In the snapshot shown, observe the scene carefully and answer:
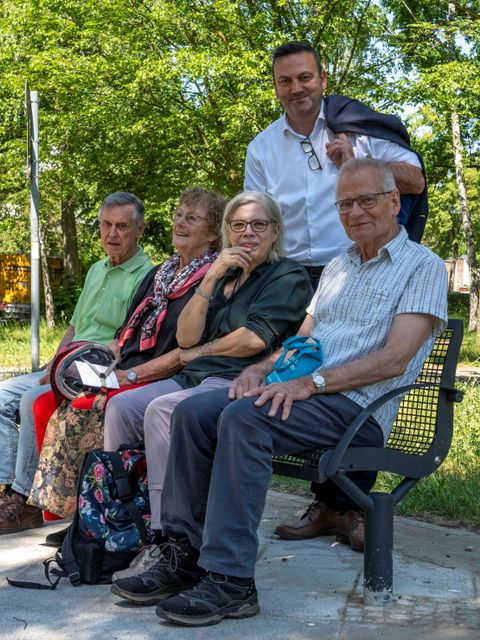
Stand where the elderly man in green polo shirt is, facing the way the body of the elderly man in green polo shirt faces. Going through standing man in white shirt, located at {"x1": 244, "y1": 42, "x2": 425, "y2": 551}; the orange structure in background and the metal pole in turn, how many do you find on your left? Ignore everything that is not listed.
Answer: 1

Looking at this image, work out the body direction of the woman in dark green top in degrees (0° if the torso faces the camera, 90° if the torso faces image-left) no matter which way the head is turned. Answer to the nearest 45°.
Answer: approximately 45°

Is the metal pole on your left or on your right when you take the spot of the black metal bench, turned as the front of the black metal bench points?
on your right

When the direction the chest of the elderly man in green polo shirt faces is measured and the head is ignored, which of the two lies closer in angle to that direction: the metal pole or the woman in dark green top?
the woman in dark green top

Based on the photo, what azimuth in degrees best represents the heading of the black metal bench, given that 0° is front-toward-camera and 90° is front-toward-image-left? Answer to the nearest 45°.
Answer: approximately 90°

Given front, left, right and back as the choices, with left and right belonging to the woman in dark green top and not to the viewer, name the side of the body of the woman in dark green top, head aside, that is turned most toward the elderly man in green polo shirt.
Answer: right

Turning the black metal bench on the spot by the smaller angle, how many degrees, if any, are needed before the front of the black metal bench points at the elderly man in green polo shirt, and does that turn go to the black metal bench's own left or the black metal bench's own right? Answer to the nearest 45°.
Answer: approximately 45° to the black metal bench's own right

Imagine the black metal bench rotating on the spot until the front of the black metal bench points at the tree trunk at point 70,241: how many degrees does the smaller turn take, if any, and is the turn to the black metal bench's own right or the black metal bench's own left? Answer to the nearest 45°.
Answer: approximately 90° to the black metal bench's own right
